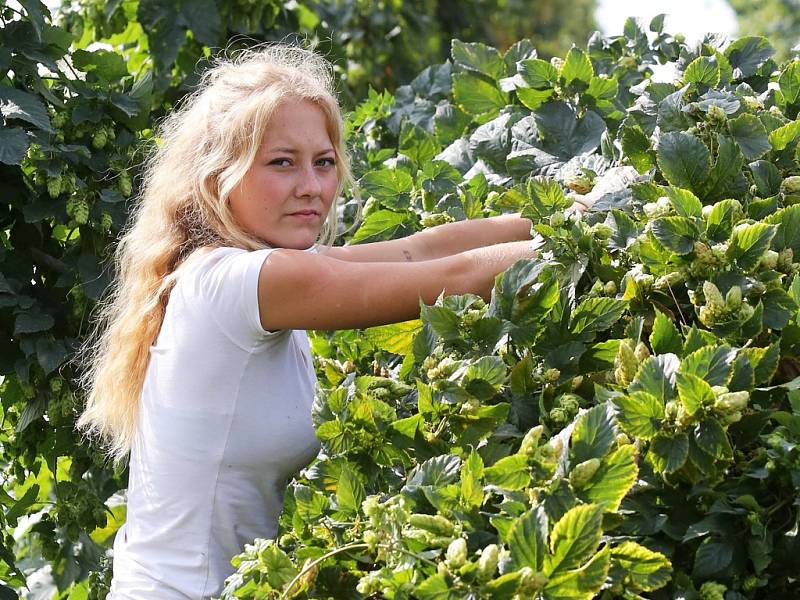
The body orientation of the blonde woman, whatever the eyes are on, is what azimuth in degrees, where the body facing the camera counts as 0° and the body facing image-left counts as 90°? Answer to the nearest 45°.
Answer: approximately 270°

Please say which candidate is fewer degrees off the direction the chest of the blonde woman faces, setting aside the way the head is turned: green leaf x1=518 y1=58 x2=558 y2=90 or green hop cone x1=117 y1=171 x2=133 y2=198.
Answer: the green leaf

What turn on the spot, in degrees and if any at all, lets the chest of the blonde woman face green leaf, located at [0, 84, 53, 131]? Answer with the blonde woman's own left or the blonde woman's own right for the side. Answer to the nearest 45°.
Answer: approximately 135° to the blonde woman's own left

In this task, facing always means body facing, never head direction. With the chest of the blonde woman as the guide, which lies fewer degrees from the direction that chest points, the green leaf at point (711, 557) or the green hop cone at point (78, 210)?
the green leaf

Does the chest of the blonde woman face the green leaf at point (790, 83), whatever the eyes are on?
yes

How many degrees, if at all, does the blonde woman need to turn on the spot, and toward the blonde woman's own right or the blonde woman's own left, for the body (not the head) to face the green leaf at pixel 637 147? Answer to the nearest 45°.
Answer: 0° — they already face it

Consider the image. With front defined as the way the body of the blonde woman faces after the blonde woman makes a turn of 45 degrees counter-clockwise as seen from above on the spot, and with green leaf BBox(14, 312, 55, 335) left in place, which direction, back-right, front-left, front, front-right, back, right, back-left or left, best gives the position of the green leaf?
left

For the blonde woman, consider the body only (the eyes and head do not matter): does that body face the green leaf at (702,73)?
yes

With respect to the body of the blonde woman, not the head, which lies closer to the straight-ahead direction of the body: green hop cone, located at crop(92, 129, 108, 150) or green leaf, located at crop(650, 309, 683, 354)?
the green leaf

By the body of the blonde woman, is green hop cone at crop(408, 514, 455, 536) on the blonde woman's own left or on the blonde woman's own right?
on the blonde woman's own right

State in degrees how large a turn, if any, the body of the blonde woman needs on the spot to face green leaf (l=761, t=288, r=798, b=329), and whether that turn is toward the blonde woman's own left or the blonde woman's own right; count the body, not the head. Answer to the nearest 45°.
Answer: approximately 45° to the blonde woman's own right
